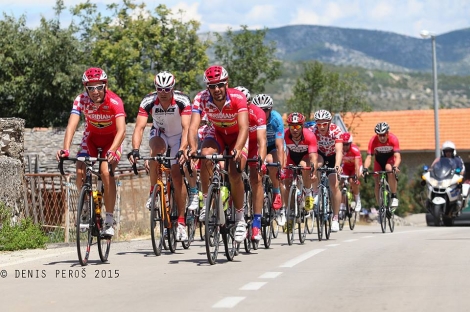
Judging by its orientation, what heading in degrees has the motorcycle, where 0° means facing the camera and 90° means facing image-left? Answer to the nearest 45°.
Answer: approximately 0°

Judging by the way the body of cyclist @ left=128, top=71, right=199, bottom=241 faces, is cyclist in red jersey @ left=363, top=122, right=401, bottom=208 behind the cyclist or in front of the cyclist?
behind

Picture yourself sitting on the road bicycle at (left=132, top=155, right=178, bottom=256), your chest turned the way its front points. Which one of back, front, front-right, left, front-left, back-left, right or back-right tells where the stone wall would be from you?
back-right

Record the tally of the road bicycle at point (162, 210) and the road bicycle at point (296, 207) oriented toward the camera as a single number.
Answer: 2

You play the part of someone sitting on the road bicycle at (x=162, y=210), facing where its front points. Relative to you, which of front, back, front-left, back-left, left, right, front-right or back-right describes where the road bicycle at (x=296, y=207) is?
back-left
